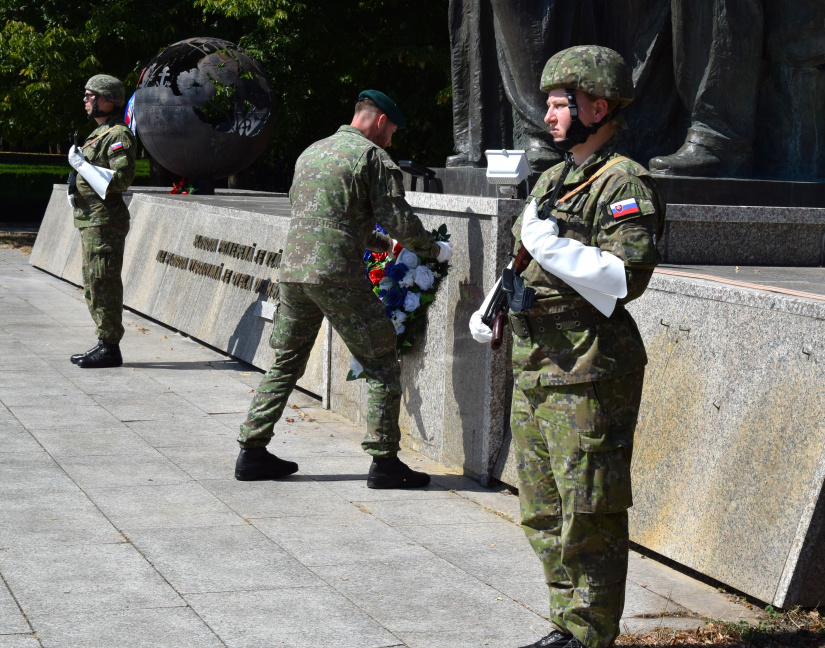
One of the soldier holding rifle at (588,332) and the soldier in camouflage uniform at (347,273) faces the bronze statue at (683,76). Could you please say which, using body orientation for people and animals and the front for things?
the soldier in camouflage uniform

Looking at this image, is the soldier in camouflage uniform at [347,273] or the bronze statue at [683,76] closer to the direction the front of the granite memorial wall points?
the soldier in camouflage uniform

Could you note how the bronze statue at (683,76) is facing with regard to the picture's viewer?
facing the viewer and to the left of the viewer

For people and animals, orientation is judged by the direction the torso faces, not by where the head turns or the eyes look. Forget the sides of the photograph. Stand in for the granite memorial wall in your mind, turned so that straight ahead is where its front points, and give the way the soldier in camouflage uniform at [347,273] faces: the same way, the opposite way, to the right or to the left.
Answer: the opposite way

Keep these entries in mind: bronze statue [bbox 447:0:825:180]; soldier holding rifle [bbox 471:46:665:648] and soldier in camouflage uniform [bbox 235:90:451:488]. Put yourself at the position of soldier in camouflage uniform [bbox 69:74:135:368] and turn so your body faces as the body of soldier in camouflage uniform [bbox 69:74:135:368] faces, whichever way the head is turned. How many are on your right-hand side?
0

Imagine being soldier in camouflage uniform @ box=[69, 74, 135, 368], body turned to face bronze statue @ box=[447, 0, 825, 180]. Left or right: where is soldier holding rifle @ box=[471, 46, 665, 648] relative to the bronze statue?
right

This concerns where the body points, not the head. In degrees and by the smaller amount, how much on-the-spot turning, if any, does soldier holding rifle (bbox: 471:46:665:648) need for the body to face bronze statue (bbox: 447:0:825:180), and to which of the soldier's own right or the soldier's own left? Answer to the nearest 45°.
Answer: approximately 135° to the soldier's own right

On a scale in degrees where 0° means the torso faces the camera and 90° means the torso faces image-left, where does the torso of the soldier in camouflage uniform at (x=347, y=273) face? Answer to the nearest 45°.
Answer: approximately 225°

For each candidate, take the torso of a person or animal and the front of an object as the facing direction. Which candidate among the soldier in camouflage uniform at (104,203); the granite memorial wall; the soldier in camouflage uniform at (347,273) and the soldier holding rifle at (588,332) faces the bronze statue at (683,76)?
the soldier in camouflage uniform at (347,273)

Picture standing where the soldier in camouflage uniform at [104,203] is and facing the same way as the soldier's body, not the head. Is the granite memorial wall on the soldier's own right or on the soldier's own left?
on the soldier's own left

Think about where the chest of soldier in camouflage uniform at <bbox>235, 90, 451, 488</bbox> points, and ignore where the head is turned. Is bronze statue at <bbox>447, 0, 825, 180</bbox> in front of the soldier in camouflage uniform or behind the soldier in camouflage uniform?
in front

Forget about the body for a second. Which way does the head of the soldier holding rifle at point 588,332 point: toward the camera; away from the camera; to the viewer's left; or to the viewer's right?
to the viewer's left

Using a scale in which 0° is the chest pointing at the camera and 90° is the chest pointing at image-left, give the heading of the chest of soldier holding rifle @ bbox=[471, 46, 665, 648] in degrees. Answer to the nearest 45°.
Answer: approximately 45°
